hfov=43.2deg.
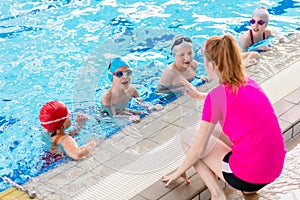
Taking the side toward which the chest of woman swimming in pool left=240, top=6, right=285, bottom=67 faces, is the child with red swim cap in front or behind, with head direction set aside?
in front

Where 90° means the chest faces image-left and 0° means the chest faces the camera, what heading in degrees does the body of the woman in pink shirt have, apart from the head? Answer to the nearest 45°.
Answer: approximately 135°

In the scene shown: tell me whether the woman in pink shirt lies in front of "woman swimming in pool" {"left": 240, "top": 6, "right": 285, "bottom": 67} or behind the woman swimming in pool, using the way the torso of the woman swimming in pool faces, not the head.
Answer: in front

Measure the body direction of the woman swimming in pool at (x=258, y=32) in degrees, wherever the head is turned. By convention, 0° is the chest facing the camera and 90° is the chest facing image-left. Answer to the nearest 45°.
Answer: approximately 0°

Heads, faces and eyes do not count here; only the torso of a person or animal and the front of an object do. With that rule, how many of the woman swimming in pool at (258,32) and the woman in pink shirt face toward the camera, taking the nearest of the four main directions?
1

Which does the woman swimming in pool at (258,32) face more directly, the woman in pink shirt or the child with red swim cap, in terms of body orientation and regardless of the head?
the woman in pink shirt

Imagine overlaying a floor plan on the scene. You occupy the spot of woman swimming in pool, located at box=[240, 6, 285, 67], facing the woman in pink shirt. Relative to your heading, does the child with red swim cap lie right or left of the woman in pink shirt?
right

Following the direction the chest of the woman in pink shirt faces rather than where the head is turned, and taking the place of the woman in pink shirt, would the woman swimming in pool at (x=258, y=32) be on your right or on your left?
on your right

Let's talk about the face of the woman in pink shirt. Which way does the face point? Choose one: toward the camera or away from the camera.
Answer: away from the camera

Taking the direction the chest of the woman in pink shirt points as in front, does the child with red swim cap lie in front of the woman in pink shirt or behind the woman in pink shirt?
in front
